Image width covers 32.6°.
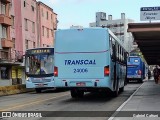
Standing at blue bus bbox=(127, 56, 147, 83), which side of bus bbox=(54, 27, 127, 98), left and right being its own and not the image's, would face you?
front

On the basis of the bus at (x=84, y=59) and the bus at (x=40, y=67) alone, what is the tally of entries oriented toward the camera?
1

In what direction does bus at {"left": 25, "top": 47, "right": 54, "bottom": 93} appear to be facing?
toward the camera

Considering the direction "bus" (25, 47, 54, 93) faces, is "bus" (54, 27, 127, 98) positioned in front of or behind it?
in front

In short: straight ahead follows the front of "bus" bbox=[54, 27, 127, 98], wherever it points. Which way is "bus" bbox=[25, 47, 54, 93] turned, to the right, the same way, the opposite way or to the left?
the opposite way

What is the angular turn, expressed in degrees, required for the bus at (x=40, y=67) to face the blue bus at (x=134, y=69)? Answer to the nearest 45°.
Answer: approximately 135° to its left

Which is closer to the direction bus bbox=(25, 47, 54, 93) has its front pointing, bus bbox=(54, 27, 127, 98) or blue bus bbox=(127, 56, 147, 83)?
the bus

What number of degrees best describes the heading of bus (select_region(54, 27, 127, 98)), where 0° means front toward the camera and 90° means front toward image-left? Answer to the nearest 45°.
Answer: approximately 180°

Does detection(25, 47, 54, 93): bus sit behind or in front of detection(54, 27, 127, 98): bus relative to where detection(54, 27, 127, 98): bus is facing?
in front
